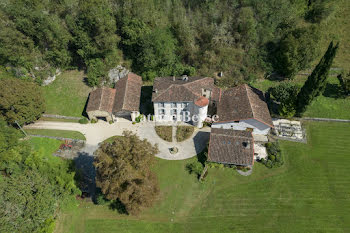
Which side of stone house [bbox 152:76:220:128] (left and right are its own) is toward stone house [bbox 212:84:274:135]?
left

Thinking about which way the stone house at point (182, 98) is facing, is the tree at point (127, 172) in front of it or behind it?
in front

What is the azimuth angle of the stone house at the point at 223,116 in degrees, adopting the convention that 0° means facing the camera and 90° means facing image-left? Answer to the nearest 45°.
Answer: approximately 0°

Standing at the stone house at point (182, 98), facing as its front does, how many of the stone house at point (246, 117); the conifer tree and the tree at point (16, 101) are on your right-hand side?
1

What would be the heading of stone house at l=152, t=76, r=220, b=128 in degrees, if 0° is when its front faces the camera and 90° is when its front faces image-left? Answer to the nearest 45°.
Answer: approximately 0°

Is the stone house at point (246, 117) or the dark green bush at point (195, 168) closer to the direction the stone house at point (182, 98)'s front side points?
the dark green bush

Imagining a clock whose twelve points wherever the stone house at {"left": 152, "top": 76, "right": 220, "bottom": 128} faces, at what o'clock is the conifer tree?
The conifer tree is roughly at 9 o'clock from the stone house.

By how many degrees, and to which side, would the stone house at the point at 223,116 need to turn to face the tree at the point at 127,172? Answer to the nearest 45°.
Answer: approximately 45° to its right

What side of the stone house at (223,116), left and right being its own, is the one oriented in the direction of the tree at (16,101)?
right
